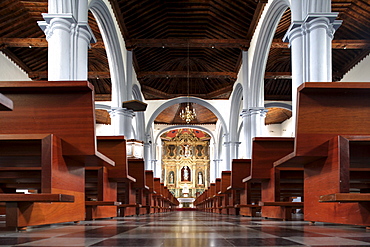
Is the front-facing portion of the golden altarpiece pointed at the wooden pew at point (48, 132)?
yes

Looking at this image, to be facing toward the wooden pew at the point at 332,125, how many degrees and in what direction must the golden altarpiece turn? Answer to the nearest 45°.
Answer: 0° — it already faces it

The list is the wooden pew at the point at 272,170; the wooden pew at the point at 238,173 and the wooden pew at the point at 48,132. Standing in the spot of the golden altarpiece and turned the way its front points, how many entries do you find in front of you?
3

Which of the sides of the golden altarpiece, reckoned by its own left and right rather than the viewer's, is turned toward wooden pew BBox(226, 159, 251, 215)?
front

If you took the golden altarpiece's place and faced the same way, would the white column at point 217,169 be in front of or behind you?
in front

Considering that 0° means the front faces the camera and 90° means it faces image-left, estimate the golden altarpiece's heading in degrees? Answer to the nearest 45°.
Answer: approximately 0°

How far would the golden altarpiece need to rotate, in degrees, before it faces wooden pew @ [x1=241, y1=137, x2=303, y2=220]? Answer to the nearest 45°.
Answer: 0° — it already faces it
